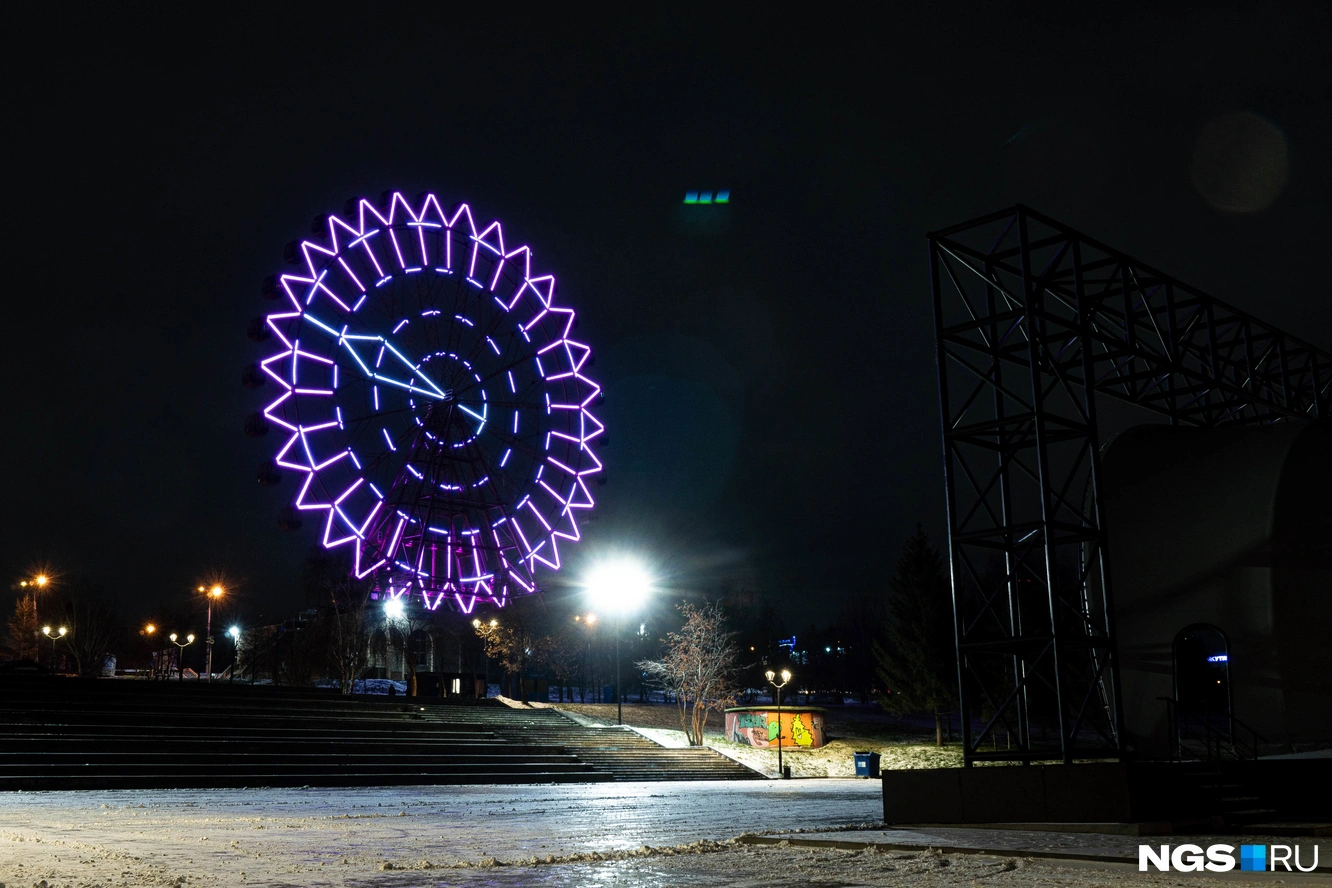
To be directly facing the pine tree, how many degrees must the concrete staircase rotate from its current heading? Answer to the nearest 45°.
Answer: approximately 135° to its left

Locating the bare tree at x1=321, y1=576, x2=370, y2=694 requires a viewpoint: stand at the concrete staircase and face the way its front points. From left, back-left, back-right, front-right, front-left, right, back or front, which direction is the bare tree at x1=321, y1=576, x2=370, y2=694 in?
back

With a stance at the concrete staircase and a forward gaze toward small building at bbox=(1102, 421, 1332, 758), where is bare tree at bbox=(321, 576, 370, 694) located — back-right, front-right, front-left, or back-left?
back-left

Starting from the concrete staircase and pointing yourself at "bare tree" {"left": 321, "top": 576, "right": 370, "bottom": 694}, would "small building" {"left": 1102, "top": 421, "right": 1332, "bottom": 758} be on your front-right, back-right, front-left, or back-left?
back-right

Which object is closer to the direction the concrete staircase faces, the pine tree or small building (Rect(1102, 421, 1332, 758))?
the small building

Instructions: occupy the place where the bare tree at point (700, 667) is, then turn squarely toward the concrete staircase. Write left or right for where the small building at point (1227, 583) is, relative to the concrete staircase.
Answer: left

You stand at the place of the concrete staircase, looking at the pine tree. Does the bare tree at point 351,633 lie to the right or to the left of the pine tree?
left

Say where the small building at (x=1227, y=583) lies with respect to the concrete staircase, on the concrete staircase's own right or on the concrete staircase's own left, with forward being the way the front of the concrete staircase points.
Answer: on the concrete staircase's own left

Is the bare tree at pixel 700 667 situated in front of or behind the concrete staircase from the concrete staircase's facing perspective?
behind

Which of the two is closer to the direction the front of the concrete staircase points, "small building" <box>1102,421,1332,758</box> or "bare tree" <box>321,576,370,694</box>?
the small building

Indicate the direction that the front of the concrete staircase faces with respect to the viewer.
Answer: facing the viewer
